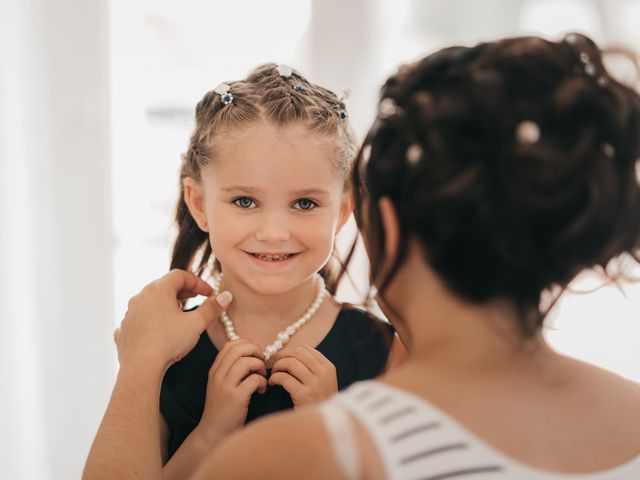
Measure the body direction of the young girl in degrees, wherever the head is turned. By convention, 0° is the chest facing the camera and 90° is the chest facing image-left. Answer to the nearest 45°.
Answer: approximately 0°
